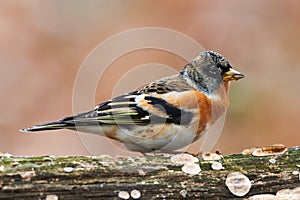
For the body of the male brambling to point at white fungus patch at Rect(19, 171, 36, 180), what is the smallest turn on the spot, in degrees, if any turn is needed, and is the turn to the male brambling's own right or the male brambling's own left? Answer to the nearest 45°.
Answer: approximately 135° to the male brambling's own right

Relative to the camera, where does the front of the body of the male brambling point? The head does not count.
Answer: to the viewer's right
